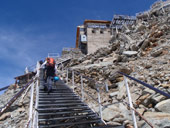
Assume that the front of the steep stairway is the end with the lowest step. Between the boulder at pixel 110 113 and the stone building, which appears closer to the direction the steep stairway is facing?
the boulder

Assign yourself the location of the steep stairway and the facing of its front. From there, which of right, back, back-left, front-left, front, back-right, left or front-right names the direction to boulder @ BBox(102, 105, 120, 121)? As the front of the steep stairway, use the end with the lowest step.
left

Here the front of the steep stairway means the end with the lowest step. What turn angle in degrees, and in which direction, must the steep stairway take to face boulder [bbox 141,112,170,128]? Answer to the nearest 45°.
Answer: approximately 45° to its left

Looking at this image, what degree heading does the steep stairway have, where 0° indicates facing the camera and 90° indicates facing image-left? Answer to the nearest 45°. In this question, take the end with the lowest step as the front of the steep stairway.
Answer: approximately 0°

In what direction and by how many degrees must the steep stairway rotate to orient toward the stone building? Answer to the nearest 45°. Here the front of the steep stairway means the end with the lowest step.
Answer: approximately 180°
